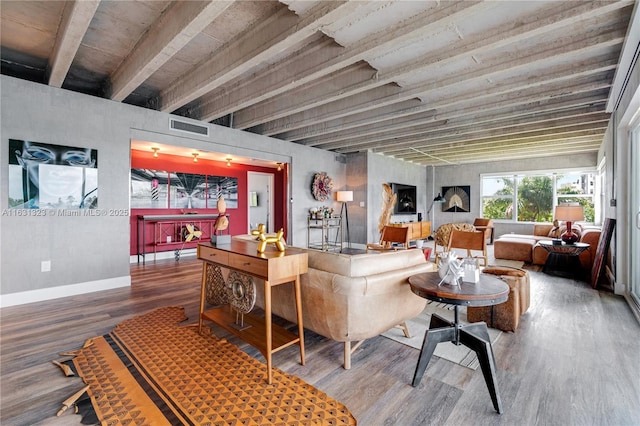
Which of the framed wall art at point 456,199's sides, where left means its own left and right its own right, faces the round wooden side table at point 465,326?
front

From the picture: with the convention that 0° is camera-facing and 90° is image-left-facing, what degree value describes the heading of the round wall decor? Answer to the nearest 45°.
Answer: approximately 315°

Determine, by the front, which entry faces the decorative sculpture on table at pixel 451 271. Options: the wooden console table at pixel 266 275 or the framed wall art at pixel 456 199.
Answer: the framed wall art

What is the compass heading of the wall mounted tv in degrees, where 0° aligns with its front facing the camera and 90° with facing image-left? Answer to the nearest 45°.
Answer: approximately 315°

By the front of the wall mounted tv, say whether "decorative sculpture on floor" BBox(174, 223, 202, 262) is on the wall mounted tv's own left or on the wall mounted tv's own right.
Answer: on the wall mounted tv's own right

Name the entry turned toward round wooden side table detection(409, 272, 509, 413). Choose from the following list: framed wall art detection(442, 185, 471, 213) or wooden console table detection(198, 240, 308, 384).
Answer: the framed wall art

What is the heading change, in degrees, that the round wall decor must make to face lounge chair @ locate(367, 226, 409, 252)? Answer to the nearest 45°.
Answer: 0° — it already faces it

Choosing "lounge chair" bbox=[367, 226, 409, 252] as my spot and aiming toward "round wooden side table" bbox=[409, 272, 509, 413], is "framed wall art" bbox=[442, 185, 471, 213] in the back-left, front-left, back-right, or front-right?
back-left

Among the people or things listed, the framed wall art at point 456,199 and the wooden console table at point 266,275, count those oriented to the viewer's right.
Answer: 0

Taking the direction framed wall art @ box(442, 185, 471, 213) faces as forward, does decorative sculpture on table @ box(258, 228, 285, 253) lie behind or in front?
in front

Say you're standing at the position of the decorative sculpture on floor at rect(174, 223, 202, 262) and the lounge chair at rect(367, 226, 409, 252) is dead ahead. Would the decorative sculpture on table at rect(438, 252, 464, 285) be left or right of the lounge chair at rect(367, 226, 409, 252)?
right

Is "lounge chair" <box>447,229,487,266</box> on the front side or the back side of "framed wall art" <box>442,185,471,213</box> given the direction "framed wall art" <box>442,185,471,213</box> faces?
on the front side
